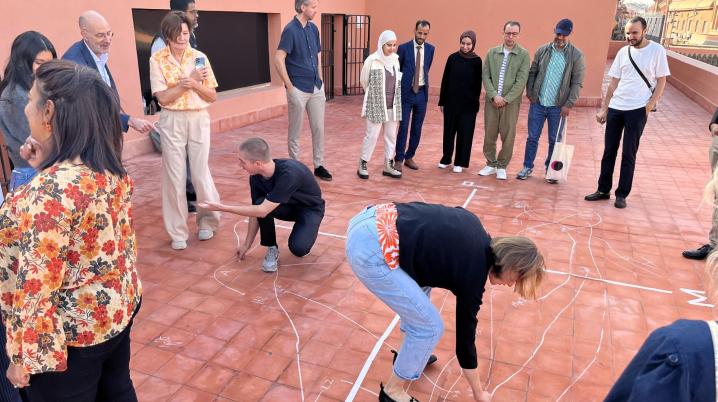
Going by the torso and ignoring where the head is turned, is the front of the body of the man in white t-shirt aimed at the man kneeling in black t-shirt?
yes

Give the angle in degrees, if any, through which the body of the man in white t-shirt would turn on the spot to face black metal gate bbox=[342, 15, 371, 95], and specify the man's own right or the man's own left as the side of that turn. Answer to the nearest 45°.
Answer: approximately 90° to the man's own right

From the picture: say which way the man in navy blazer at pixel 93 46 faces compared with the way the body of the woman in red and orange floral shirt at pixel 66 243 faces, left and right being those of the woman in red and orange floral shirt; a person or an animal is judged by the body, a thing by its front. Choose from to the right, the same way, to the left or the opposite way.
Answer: the opposite way

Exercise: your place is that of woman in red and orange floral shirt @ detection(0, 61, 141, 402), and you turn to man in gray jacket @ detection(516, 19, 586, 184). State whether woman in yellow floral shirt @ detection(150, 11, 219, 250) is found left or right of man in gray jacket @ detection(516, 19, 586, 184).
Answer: left

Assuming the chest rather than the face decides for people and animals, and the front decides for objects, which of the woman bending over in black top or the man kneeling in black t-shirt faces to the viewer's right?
the woman bending over in black top

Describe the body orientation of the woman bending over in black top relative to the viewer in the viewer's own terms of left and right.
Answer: facing to the right of the viewer

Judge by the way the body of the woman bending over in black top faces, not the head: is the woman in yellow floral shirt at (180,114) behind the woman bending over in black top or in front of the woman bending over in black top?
behind

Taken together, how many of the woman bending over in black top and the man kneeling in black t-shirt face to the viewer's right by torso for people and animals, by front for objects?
1

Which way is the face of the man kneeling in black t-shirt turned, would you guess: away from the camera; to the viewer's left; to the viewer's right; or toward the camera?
to the viewer's left
